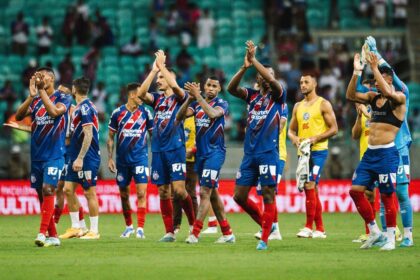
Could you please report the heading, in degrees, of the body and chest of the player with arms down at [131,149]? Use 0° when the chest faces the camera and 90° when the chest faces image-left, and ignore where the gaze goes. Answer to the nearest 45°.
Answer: approximately 0°

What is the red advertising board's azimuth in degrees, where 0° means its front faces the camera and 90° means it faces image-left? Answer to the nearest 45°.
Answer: approximately 0°

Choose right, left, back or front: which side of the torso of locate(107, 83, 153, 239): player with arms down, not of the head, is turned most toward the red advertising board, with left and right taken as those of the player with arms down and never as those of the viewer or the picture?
back

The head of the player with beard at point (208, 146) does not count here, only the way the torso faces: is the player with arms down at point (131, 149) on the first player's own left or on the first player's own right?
on the first player's own right

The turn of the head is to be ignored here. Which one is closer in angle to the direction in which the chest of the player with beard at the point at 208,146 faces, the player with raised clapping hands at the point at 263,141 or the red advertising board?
the player with raised clapping hands

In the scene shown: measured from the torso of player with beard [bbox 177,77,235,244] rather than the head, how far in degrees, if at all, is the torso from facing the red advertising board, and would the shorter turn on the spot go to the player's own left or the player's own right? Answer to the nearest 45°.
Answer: approximately 135° to the player's own right

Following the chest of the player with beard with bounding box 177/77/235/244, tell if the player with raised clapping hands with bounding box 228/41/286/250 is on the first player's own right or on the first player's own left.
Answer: on the first player's own left

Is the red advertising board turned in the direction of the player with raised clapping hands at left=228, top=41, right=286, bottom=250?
yes

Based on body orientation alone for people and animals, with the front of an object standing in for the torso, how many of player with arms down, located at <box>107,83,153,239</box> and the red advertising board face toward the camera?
2
